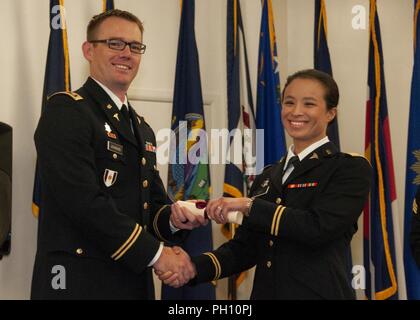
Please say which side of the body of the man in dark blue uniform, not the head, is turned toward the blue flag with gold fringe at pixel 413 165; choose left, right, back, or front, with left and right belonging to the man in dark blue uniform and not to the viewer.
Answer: left

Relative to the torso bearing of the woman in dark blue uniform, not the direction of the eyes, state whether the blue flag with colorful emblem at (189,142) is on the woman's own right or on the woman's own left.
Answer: on the woman's own right

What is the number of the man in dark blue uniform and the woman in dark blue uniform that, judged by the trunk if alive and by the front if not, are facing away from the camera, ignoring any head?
0

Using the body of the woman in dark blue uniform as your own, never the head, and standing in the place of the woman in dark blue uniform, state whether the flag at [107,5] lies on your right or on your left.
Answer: on your right

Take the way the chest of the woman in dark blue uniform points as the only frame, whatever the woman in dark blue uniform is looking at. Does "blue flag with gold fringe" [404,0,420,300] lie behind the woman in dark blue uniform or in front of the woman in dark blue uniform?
behind

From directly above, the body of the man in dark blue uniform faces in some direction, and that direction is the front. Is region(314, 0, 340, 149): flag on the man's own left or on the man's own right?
on the man's own left

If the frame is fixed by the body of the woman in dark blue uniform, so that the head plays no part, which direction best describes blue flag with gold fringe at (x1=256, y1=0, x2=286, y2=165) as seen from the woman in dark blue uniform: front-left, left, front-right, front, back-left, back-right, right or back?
back-right

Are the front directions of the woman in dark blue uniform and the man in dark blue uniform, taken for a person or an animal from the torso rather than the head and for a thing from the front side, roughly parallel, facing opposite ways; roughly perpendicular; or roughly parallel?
roughly perpendicular

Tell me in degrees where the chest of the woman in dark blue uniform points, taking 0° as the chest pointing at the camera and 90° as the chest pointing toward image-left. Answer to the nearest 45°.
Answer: approximately 45°

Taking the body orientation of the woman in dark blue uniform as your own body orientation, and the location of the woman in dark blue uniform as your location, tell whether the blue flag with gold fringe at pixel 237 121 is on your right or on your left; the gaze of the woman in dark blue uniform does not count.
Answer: on your right

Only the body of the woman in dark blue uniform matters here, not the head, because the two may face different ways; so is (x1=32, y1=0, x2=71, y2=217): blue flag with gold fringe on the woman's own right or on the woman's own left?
on the woman's own right
